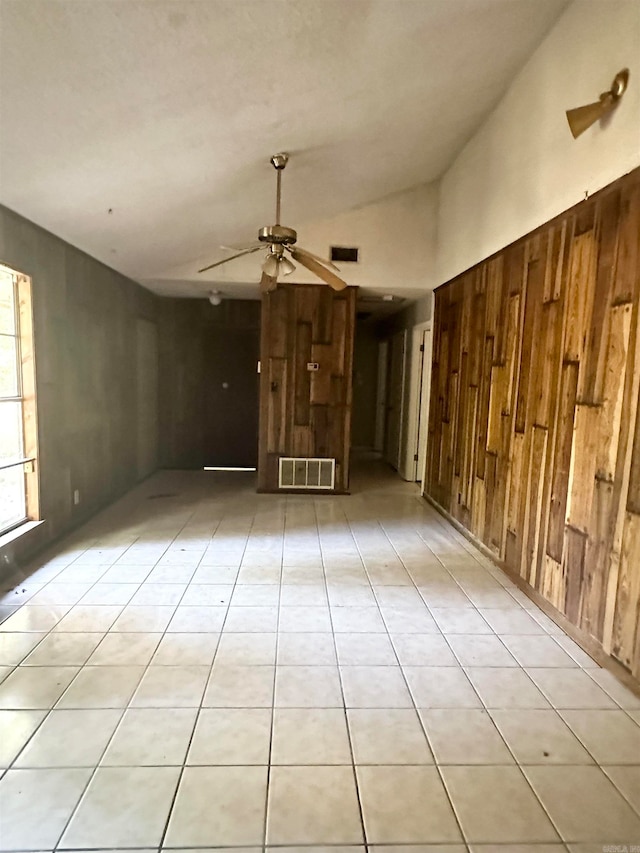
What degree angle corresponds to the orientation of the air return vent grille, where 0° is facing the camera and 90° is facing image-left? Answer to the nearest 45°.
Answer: approximately 0°

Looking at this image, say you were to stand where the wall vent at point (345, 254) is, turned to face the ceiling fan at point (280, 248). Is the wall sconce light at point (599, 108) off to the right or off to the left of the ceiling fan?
left

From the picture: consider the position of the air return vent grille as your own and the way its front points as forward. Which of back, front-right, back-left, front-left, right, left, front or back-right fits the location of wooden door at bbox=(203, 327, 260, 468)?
back-right

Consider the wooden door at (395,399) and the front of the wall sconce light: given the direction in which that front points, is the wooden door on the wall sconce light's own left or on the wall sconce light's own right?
on the wall sconce light's own right

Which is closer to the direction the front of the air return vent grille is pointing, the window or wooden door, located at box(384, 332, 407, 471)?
the window

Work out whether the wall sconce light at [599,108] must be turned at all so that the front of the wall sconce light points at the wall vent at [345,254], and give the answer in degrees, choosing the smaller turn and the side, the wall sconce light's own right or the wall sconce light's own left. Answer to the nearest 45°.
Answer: approximately 45° to the wall sconce light's own right

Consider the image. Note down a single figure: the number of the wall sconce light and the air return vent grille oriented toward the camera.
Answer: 1

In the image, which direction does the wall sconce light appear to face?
to the viewer's left

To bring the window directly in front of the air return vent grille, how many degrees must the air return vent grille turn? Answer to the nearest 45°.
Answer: approximately 45° to its right
